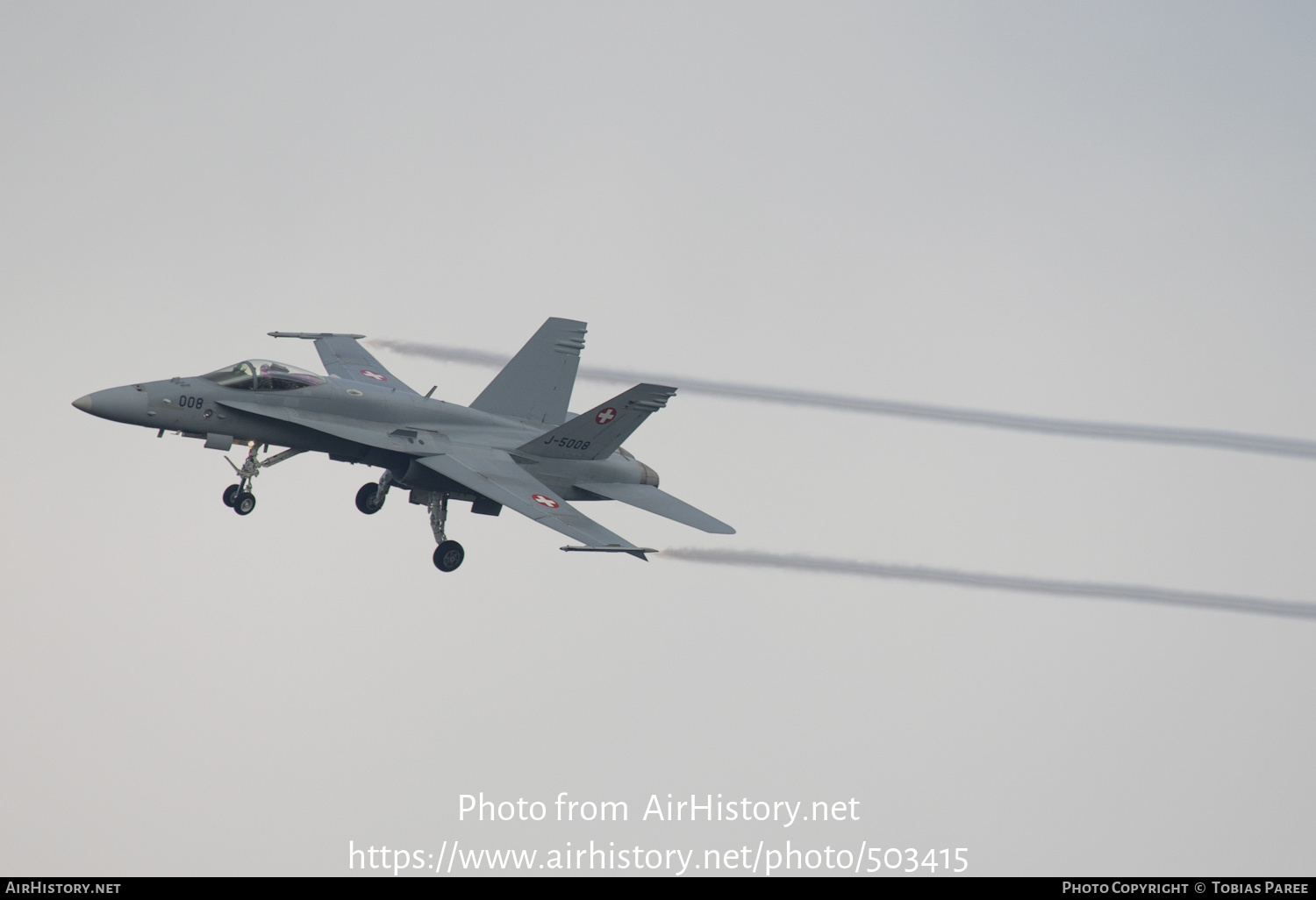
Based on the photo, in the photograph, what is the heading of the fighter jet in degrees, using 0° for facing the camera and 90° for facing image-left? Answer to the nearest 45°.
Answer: approximately 45°
